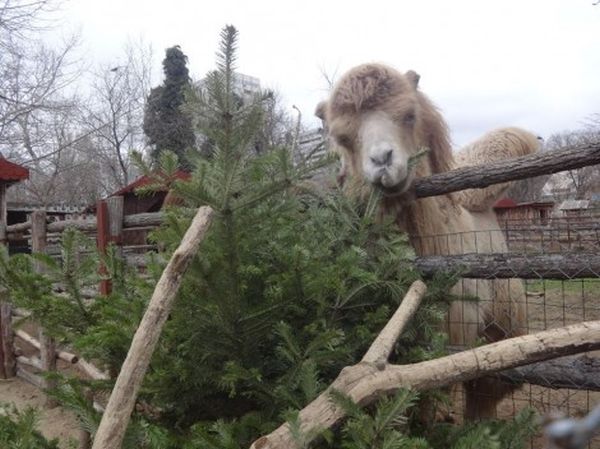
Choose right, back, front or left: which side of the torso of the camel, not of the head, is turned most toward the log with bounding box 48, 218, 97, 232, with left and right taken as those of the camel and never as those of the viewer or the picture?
right

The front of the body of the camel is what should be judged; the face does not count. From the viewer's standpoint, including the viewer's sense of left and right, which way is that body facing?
facing the viewer and to the left of the viewer

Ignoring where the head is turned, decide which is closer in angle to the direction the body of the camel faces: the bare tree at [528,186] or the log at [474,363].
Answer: the log

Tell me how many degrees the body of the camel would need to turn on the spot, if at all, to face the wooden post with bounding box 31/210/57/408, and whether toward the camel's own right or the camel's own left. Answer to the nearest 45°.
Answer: approximately 90° to the camel's own right

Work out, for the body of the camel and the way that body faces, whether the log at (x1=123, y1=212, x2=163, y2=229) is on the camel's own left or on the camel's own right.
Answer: on the camel's own right

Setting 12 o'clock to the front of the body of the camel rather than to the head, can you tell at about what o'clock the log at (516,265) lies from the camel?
The log is roughly at 9 o'clock from the camel.

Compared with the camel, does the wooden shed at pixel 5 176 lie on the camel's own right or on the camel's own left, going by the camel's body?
on the camel's own right

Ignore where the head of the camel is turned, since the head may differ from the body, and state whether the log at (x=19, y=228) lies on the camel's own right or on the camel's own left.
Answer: on the camel's own right

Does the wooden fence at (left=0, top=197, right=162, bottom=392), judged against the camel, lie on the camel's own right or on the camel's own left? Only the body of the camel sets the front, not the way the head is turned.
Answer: on the camel's own right

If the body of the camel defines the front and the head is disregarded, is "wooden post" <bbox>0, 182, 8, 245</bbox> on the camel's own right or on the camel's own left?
on the camel's own right
